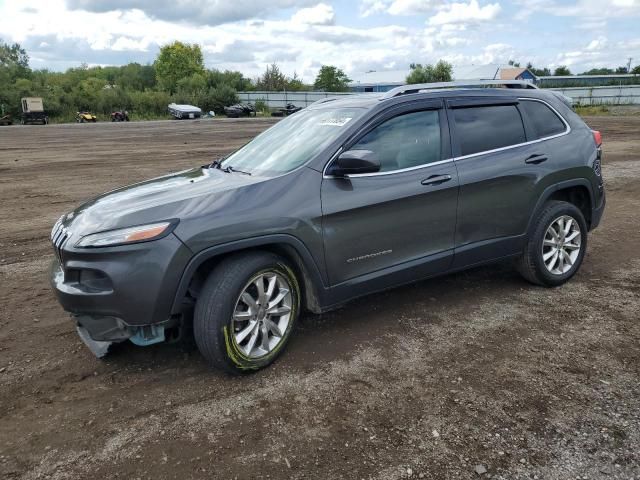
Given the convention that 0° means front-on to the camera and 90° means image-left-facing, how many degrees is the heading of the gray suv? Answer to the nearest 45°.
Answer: approximately 45°

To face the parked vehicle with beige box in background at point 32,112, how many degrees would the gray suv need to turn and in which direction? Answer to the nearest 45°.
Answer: approximately 90° to its right
